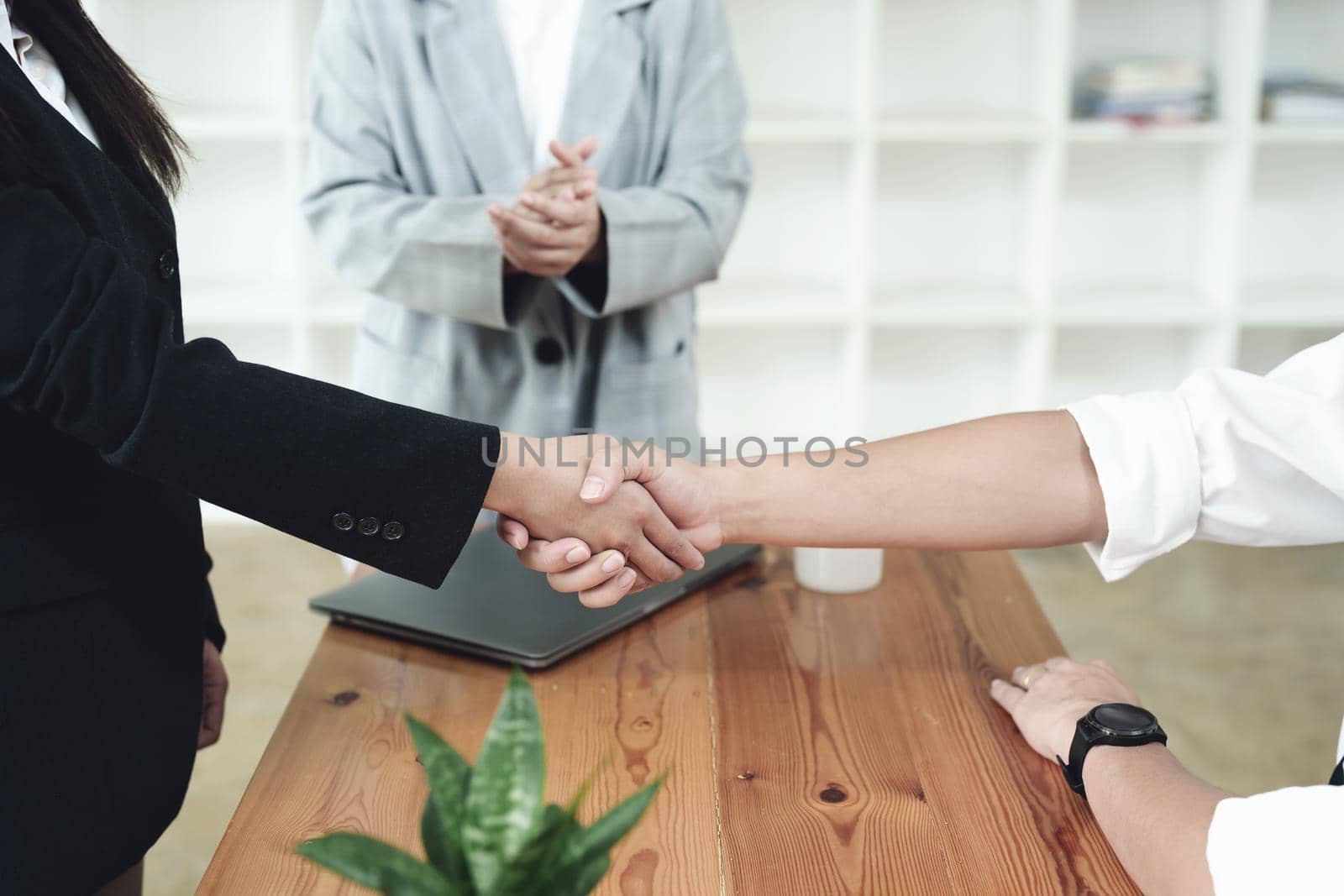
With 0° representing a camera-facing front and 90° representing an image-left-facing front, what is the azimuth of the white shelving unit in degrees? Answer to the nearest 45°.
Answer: approximately 0°

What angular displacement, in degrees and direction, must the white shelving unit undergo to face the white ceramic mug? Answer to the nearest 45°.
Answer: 0° — it already faces it
